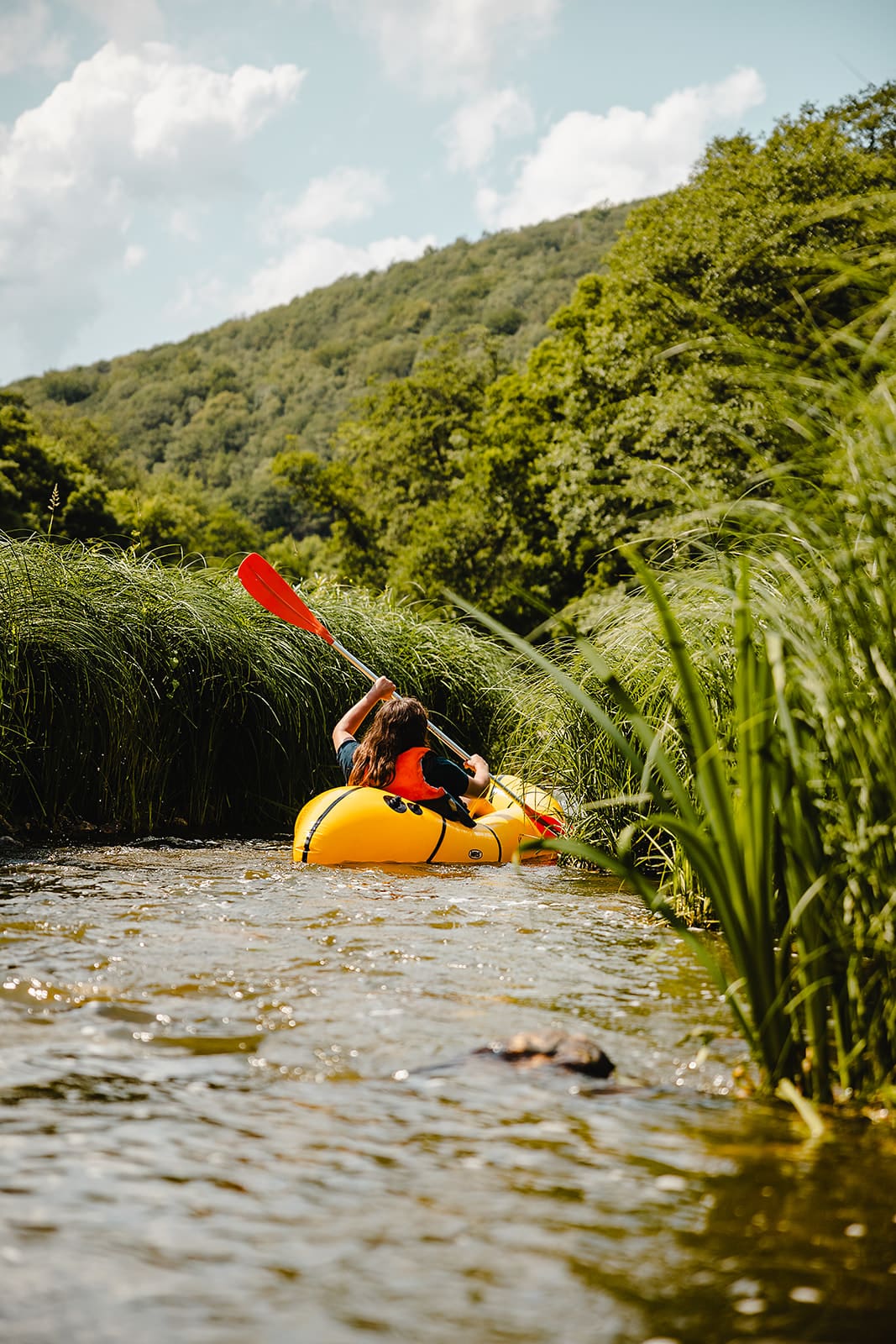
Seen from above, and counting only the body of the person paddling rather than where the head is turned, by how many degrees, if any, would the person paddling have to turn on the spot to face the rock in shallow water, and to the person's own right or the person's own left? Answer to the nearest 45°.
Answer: approximately 135° to the person's own right

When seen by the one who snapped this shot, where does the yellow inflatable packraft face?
facing away from the viewer and to the right of the viewer

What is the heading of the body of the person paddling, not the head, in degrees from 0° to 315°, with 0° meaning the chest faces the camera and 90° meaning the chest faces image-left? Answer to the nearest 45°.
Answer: approximately 225°

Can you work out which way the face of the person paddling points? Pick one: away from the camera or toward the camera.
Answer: away from the camera

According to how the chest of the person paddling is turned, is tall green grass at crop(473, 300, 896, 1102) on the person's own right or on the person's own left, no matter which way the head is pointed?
on the person's own right

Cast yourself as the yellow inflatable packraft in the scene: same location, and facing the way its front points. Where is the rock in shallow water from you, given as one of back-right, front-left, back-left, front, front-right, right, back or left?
back-right
